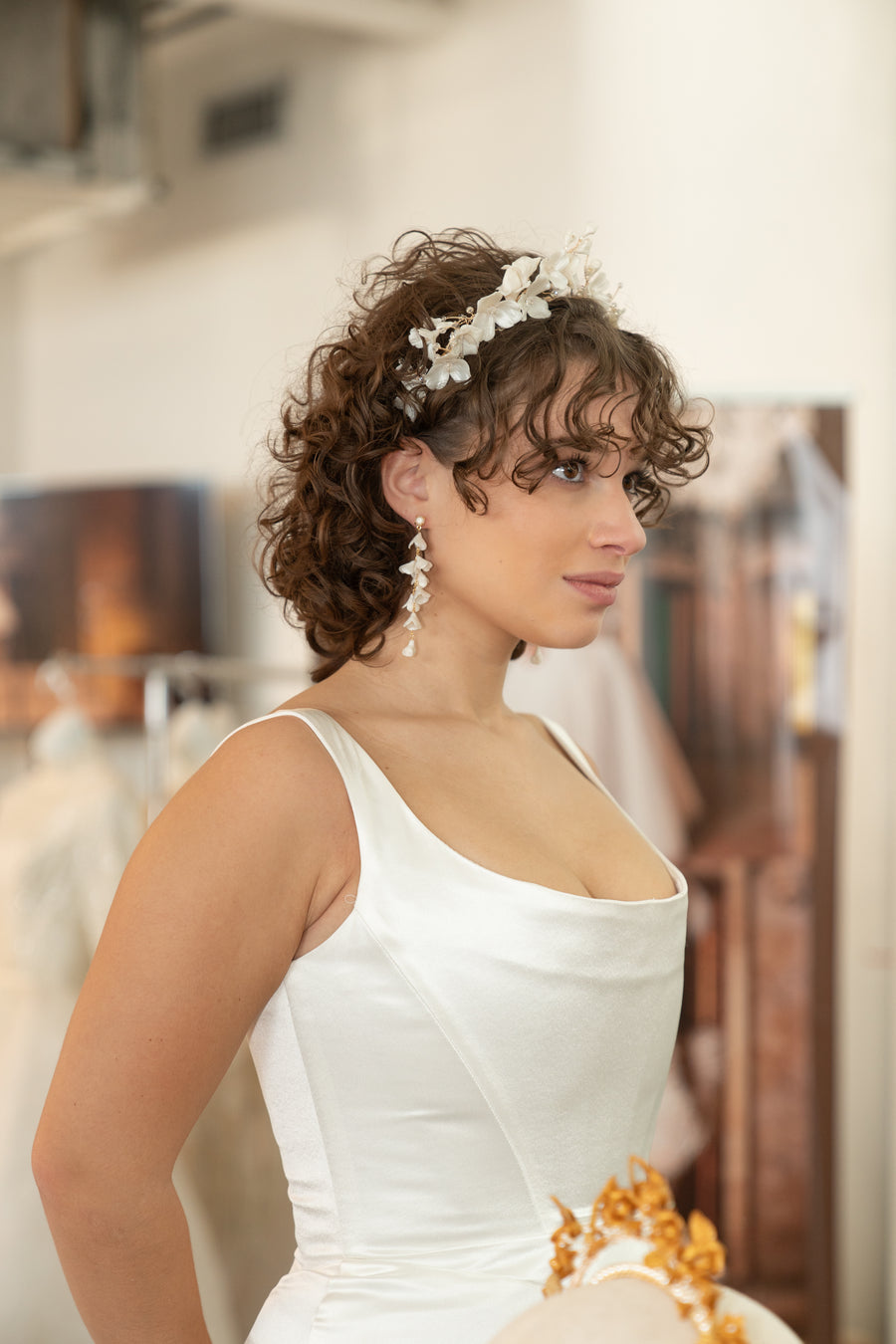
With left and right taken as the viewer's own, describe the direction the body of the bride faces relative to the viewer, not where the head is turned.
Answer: facing the viewer and to the right of the viewer

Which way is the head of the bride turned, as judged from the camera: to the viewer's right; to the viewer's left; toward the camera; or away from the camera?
to the viewer's right
